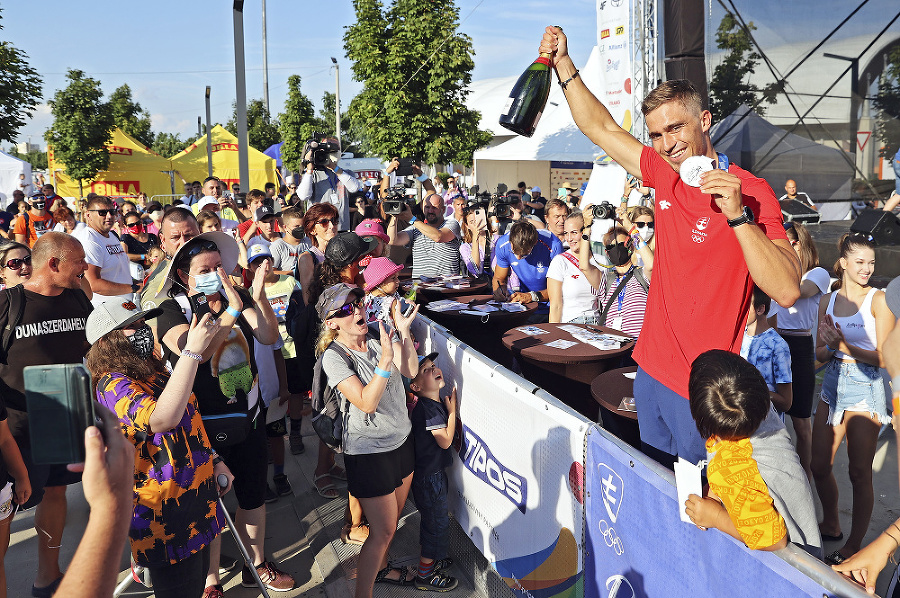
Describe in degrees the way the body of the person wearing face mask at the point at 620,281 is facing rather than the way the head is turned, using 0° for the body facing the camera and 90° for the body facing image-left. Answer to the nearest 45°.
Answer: approximately 0°

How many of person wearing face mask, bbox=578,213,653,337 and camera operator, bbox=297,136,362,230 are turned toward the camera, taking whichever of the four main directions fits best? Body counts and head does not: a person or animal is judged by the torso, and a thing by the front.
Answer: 2

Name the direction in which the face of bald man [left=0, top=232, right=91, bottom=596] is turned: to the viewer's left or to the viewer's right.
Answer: to the viewer's right

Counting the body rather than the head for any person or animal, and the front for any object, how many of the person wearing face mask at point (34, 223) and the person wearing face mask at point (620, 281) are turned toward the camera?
2

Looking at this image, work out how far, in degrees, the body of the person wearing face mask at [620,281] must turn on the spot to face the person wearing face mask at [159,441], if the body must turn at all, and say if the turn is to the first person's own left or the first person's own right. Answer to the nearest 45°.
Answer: approximately 45° to the first person's own right

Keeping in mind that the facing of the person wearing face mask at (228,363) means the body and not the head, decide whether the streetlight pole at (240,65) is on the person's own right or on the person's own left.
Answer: on the person's own left
